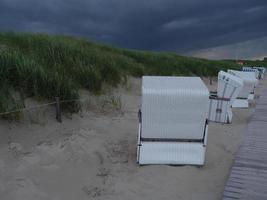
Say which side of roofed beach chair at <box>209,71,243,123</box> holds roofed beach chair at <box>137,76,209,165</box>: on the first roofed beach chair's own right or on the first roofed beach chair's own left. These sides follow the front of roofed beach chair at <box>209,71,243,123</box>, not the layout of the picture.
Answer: on the first roofed beach chair's own left

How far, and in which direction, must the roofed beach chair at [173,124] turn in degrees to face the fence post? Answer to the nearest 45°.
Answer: approximately 90° to its left

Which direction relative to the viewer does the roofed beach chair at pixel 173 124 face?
away from the camera

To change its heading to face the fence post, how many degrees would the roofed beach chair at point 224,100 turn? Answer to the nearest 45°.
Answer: approximately 45° to its left

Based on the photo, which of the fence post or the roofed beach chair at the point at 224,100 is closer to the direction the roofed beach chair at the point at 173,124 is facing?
the roofed beach chair
